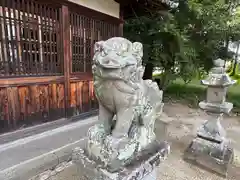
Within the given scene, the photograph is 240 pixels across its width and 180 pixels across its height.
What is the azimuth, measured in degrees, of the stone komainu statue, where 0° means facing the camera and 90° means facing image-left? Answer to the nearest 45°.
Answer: approximately 45°

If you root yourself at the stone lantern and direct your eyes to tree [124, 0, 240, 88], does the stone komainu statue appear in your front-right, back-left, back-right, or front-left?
back-left

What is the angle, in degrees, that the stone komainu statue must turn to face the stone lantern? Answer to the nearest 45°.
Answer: approximately 180°

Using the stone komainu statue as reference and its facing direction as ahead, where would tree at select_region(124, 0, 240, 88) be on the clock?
The tree is roughly at 5 o'clock from the stone komainu statue.
